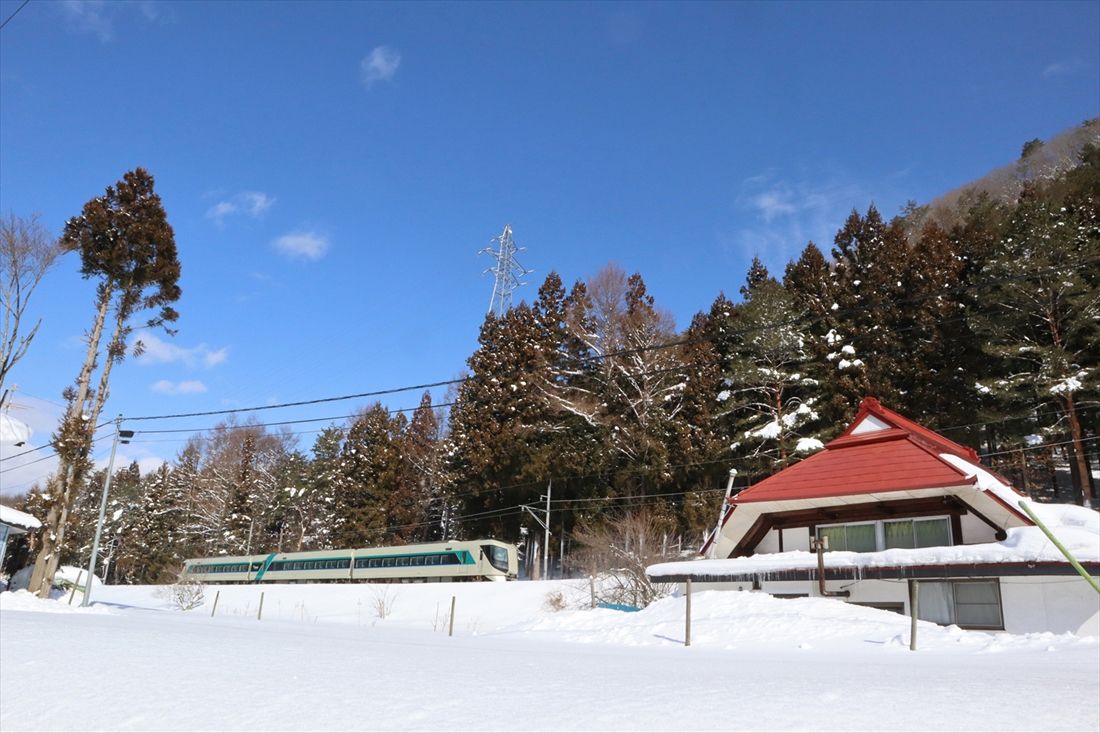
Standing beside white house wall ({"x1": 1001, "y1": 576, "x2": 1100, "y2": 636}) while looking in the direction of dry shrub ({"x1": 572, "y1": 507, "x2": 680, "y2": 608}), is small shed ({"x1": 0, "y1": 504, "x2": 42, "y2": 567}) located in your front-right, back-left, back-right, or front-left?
front-left

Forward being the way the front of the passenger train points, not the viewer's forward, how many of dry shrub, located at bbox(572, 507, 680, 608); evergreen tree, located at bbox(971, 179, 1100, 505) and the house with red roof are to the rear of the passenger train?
0

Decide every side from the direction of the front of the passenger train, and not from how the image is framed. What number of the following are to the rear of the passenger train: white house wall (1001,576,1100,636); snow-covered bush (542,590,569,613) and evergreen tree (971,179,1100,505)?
0

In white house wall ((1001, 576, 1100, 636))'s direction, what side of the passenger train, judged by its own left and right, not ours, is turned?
front

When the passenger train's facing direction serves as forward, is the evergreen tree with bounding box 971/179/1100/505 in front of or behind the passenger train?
in front

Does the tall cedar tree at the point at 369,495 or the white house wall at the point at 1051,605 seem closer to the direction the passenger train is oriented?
the white house wall

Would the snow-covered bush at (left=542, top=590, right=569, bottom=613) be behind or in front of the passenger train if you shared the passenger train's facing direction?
in front

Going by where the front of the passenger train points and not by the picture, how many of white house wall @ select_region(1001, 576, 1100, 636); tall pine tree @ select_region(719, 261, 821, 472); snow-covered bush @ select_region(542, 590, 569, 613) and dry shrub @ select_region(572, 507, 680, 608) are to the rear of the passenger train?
0

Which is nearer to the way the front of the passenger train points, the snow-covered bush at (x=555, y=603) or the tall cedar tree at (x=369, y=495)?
the snow-covered bush

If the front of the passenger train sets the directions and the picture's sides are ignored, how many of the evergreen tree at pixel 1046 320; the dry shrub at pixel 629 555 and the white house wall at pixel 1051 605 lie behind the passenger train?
0

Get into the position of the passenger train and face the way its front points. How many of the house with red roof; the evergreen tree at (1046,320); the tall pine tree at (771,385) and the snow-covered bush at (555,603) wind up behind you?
0

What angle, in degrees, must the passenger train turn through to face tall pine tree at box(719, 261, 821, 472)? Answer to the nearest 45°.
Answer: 0° — it already faces it

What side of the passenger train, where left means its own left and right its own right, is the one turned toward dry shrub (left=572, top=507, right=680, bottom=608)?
front

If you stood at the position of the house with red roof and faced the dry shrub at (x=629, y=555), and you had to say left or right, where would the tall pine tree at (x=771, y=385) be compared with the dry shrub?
right

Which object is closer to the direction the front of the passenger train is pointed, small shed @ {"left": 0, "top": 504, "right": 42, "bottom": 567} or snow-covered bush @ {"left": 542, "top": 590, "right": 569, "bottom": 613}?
the snow-covered bush
